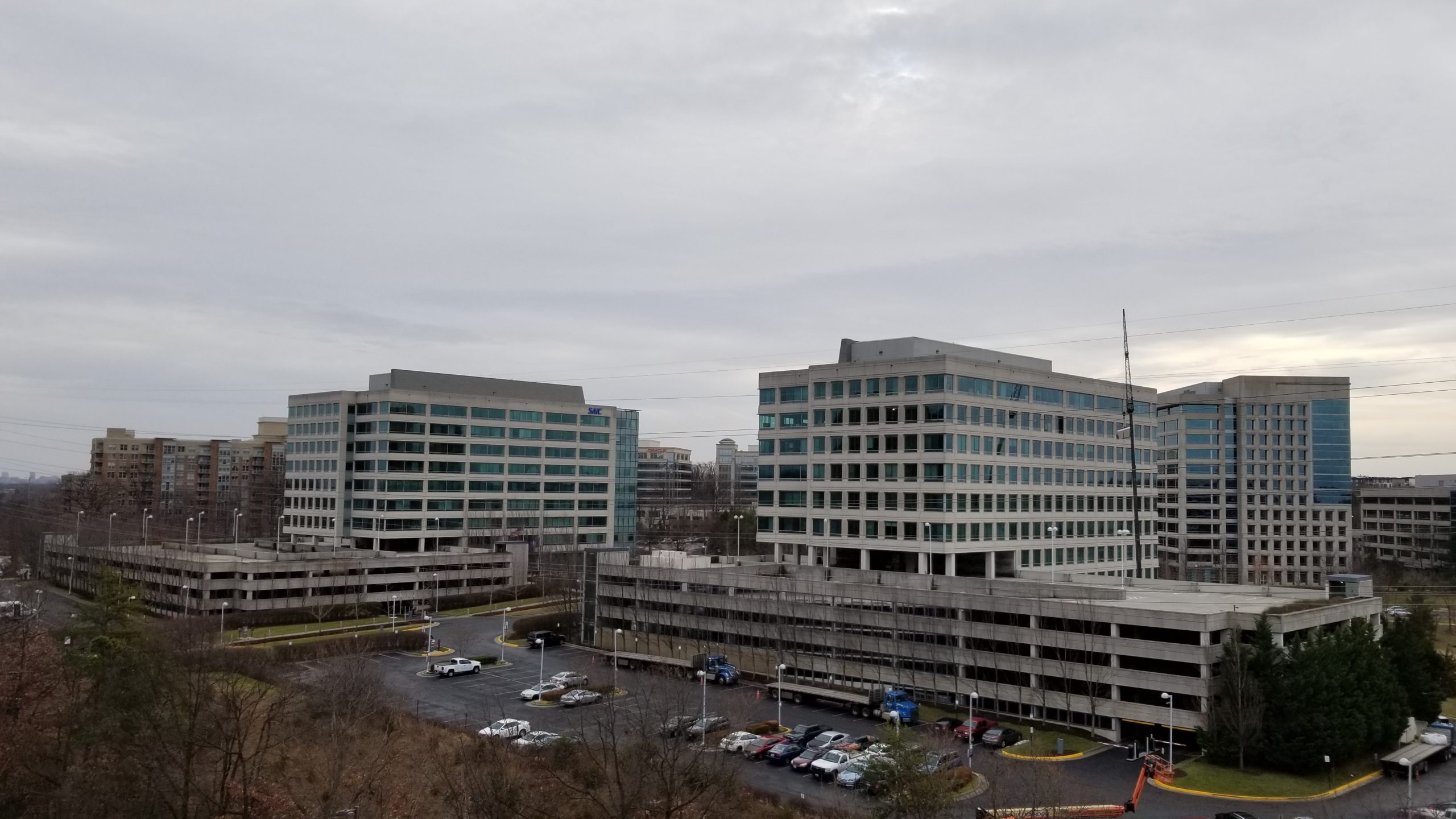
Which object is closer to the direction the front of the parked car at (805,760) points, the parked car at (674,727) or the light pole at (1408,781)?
the parked car

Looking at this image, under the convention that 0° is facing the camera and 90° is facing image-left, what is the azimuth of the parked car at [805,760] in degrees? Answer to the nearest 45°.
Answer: approximately 45°

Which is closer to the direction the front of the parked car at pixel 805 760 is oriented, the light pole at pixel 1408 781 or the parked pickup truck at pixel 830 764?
the parked pickup truck

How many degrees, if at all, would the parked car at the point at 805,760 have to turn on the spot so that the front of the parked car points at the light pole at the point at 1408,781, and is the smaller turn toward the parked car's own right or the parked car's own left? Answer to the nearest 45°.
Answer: approximately 135° to the parked car's own left

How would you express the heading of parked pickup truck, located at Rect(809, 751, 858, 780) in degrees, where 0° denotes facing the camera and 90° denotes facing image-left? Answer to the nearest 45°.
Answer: approximately 45°
